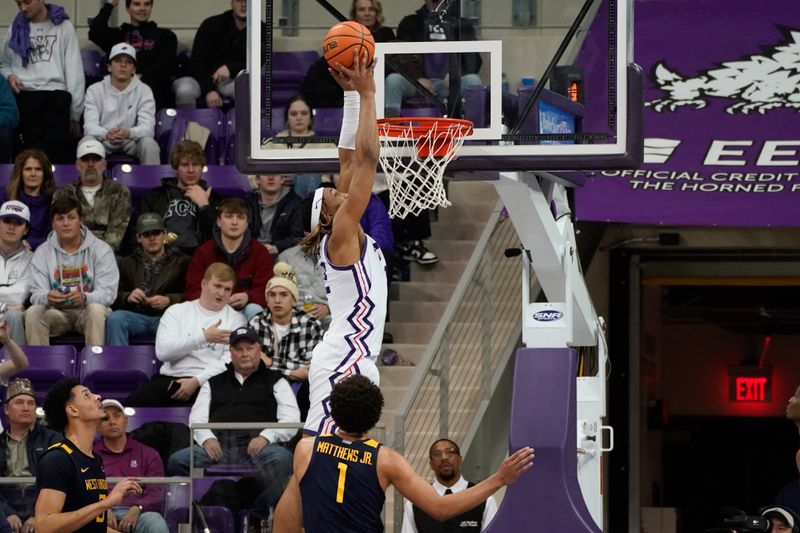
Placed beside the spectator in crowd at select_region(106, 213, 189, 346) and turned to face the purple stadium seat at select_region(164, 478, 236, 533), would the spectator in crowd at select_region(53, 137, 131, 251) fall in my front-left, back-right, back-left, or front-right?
back-right

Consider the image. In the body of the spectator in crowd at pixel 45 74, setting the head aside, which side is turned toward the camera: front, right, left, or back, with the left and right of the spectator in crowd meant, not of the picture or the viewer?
front

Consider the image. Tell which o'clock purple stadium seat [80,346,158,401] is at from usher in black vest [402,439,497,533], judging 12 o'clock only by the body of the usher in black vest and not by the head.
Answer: The purple stadium seat is roughly at 4 o'clock from the usher in black vest.

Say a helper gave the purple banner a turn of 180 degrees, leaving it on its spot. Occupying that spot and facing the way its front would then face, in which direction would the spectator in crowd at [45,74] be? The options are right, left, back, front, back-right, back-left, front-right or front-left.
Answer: left

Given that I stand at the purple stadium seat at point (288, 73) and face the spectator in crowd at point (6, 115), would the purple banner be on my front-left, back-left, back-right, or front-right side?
back-left

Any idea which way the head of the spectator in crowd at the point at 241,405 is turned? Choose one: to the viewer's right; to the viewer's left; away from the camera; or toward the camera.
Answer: toward the camera

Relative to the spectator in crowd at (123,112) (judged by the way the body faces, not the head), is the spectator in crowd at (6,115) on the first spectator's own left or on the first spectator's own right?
on the first spectator's own right

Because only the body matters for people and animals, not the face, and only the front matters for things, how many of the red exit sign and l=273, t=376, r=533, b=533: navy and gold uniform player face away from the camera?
1

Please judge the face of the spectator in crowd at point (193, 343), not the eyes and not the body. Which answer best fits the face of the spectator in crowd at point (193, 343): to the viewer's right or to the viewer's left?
to the viewer's right

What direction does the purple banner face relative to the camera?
toward the camera

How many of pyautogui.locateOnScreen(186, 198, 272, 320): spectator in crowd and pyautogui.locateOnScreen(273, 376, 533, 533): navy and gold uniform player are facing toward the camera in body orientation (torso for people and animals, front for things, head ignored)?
1

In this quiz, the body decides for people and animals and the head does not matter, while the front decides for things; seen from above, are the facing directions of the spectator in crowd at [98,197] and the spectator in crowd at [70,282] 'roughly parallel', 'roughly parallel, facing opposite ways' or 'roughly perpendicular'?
roughly parallel

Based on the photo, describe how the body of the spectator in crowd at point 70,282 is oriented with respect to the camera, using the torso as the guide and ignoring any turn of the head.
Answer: toward the camera

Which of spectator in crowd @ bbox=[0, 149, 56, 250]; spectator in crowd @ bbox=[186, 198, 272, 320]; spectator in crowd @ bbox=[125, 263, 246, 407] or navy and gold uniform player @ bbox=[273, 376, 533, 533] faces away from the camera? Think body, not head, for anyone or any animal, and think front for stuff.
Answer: the navy and gold uniform player
